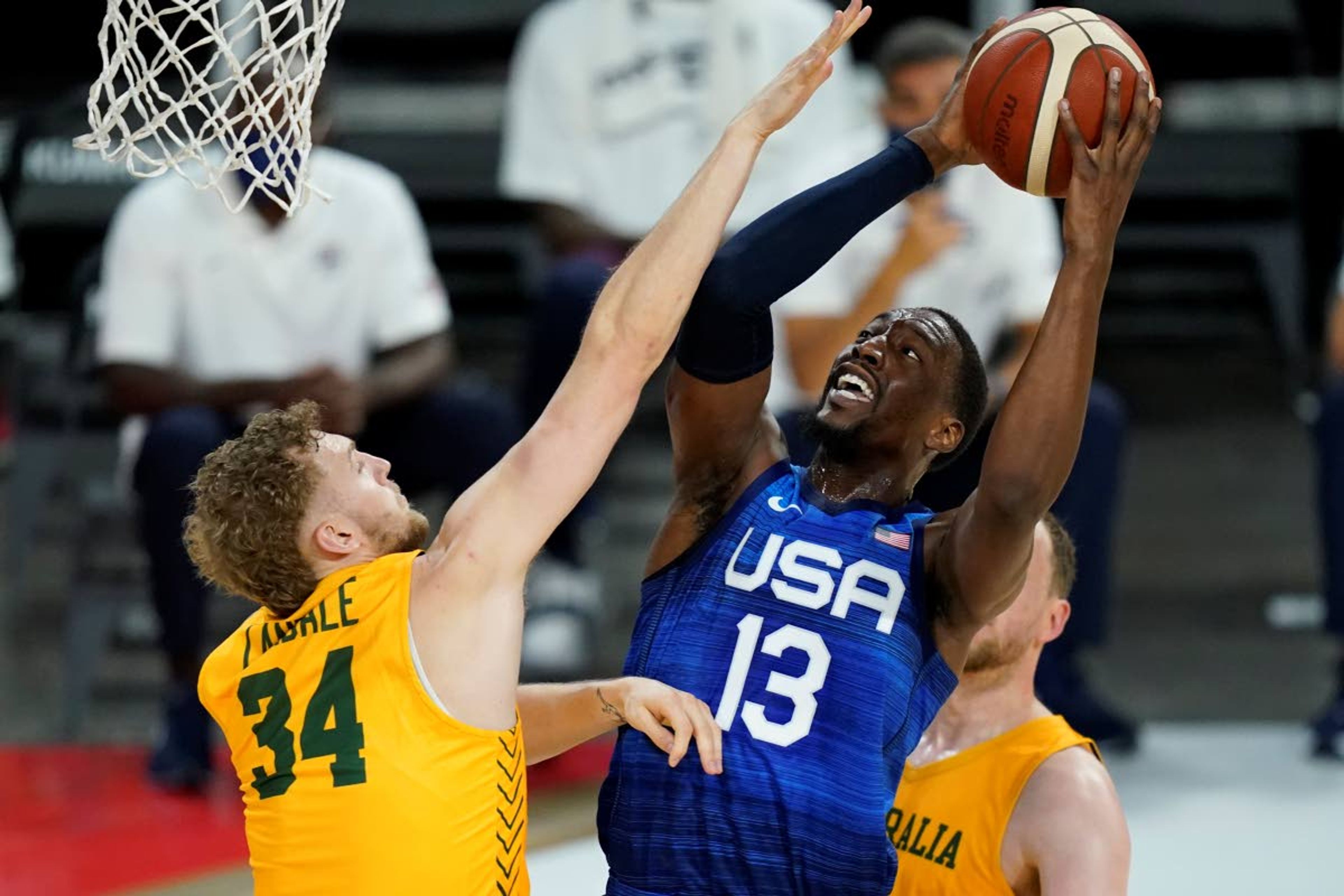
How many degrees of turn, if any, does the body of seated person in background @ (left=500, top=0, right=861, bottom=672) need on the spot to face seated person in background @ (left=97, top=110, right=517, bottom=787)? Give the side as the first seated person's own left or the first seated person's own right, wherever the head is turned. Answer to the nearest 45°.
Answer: approximately 45° to the first seated person's own right

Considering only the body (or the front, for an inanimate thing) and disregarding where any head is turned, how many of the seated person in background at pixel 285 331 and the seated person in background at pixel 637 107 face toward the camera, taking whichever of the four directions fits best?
2

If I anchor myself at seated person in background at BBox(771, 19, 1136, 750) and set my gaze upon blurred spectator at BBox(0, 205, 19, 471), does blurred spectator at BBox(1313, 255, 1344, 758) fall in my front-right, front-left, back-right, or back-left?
back-right

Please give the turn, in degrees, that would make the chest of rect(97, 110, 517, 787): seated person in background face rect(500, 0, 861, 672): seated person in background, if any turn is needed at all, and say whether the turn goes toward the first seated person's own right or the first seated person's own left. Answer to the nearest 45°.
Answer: approximately 135° to the first seated person's own left

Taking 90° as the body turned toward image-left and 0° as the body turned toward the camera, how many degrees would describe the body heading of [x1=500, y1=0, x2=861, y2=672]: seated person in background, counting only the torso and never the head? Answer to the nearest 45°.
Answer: approximately 0°

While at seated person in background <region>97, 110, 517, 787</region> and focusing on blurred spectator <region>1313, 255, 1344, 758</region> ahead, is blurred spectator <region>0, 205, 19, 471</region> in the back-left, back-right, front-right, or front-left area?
back-left

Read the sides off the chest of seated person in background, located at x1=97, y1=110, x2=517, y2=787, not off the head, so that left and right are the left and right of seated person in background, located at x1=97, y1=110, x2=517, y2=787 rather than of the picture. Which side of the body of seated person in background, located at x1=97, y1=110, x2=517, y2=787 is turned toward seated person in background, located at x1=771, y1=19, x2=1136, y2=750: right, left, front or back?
left

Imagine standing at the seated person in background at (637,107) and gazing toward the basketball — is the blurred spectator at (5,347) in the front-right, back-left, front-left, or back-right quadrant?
back-right

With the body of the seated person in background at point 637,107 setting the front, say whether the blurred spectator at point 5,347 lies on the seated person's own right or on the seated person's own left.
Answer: on the seated person's own right

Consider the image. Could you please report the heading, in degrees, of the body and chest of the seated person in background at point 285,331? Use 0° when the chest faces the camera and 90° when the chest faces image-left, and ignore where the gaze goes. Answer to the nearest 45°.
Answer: approximately 0°
